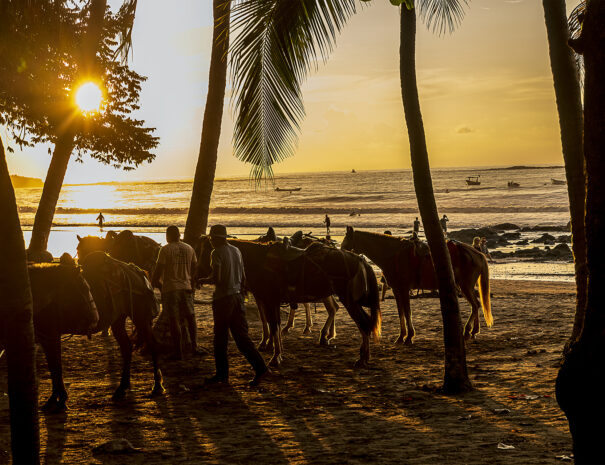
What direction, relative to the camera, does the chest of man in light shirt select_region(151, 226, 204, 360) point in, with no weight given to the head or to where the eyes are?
away from the camera

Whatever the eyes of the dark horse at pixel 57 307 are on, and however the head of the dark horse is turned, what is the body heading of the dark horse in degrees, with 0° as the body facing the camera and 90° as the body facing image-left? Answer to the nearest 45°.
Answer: approximately 90°

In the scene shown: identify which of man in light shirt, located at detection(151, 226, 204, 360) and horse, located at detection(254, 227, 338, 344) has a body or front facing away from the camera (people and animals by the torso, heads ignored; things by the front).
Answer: the man in light shirt

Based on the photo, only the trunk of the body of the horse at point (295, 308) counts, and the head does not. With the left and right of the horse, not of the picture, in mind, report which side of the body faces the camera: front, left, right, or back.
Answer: left

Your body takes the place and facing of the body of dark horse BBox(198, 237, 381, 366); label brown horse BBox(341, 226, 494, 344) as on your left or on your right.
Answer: on your right

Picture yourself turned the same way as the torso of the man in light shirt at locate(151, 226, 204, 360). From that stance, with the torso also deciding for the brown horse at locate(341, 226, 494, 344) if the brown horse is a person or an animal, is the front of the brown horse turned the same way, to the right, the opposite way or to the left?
to the left

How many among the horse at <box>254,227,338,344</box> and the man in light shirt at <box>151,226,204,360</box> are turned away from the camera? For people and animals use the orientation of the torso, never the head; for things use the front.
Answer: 1

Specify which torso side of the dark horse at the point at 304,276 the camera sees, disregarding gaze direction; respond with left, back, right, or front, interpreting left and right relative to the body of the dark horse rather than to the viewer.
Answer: left

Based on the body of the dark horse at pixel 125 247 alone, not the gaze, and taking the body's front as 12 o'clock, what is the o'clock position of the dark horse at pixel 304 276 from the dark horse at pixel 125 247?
the dark horse at pixel 304 276 is roughly at 7 o'clock from the dark horse at pixel 125 247.

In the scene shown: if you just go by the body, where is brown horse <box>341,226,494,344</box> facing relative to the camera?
to the viewer's left

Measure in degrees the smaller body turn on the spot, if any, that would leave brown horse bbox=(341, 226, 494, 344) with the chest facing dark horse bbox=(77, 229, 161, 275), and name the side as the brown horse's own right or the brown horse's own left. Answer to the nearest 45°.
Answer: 0° — it already faces it

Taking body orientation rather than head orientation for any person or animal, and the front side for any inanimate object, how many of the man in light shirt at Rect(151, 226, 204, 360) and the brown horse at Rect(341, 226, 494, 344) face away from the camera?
1

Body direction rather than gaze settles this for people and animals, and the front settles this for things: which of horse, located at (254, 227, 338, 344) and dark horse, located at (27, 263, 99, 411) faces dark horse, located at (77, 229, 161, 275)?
the horse

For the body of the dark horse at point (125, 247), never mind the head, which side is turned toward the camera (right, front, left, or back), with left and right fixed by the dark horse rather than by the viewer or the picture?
left

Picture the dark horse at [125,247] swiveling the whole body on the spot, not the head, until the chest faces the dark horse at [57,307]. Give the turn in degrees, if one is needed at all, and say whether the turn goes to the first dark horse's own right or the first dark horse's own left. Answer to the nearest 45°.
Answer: approximately 90° to the first dark horse's own left
